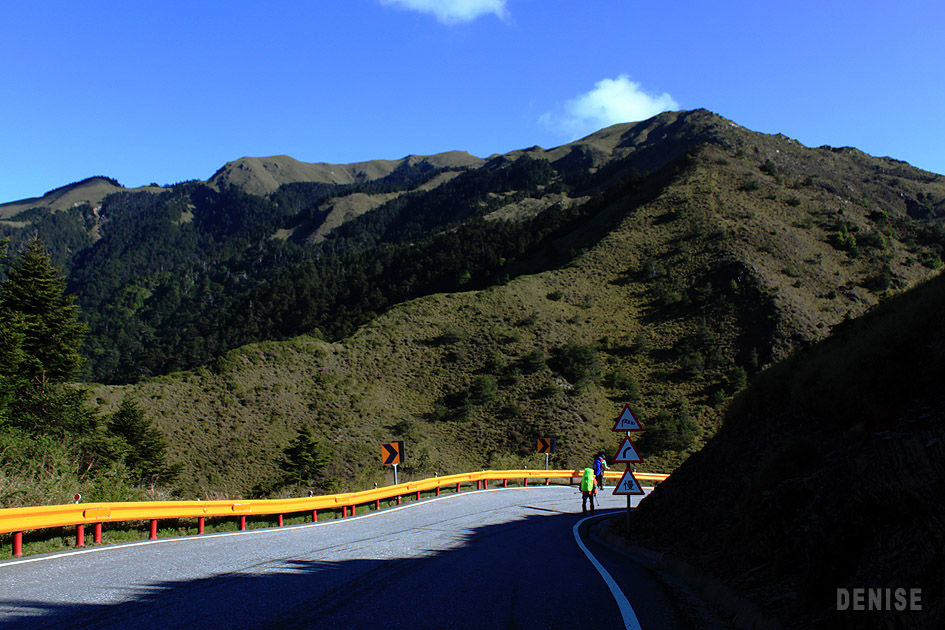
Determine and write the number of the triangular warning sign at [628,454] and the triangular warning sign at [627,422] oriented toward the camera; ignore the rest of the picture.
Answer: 2

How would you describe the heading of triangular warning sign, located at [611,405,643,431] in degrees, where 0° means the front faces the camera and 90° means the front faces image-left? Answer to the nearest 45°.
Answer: approximately 0°

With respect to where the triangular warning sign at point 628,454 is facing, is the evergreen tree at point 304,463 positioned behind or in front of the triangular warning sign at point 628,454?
behind

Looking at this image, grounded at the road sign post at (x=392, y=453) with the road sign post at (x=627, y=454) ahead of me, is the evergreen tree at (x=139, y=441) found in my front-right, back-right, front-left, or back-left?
back-right

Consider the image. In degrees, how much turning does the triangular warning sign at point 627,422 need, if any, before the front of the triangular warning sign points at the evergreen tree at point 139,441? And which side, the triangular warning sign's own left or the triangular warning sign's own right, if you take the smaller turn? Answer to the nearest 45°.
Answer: approximately 135° to the triangular warning sign's own right
